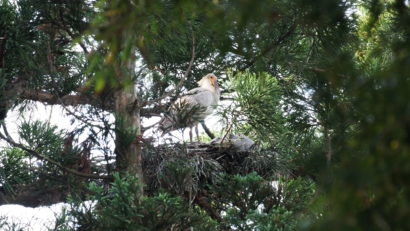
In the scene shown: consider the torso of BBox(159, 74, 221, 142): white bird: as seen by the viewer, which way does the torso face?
to the viewer's right
